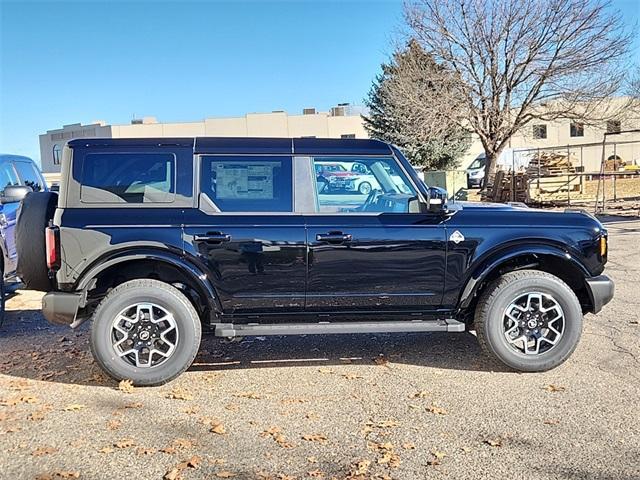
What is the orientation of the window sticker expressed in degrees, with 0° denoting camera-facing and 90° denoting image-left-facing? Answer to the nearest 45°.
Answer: approximately 0°

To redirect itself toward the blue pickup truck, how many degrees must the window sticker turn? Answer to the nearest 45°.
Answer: approximately 135° to its right

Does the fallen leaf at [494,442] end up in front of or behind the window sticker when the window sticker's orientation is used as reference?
in front

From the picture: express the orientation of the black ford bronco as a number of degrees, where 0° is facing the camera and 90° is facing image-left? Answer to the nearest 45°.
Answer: approximately 270°

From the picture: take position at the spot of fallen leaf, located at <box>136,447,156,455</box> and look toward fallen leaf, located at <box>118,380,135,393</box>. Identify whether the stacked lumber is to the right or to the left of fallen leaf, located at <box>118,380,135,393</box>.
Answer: right

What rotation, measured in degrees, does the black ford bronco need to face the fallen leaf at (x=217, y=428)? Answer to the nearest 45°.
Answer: approximately 90° to its right
